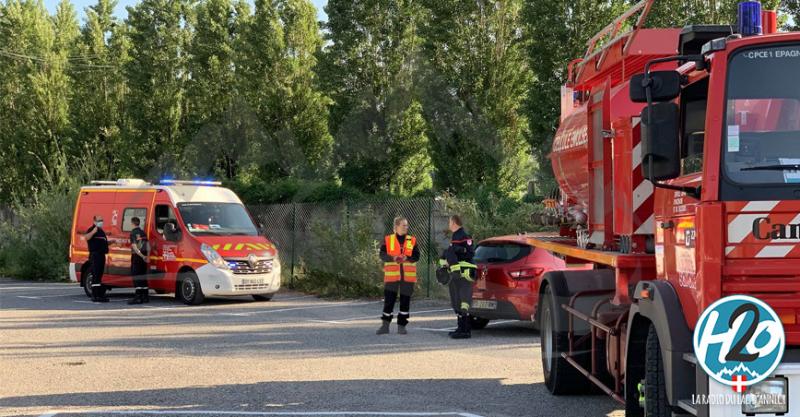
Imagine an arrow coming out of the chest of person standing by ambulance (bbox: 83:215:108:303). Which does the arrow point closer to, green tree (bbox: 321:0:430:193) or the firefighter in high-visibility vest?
the firefighter in high-visibility vest

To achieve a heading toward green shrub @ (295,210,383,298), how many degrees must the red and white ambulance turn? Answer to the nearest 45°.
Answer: approximately 45° to its left

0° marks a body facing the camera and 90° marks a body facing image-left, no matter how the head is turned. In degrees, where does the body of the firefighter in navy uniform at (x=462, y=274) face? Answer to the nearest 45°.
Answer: approximately 90°

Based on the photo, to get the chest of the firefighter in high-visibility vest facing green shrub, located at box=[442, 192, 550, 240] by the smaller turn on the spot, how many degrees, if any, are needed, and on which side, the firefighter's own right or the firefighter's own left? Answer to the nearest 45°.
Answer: approximately 180°

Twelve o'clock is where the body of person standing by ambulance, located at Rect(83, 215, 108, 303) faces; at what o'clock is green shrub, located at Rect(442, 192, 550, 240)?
The green shrub is roughly at 11 o'clock from the person standing by ambulance.

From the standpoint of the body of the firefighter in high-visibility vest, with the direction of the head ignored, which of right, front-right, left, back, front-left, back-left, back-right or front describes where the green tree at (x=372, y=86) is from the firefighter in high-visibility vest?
back

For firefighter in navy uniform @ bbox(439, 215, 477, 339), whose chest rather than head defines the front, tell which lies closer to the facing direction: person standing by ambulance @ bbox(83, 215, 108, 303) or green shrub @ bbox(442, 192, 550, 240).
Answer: the person standing by ambulance

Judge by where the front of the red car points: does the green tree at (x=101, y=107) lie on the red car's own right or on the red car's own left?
on the red car's own left

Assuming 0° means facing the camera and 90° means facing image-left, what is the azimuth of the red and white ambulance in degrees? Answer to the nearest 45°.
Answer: approximately 315°
